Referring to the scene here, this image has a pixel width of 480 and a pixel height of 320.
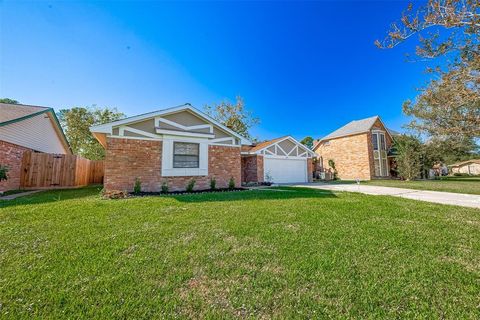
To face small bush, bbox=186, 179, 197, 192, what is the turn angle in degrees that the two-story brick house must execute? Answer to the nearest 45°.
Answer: approximately 90° to its right

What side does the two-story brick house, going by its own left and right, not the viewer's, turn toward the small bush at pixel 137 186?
right

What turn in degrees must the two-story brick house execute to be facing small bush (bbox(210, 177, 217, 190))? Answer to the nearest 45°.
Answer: approximately 90° to its right

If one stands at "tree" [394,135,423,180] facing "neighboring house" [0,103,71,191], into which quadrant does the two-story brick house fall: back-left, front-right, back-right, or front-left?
front-right

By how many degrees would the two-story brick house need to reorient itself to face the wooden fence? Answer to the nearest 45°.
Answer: approximately 90° to its right

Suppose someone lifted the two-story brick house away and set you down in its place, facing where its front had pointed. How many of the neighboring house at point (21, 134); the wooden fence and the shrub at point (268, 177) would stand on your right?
3

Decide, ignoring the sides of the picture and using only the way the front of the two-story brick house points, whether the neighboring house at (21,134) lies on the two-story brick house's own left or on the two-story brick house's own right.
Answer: on the two-story brick house's own right

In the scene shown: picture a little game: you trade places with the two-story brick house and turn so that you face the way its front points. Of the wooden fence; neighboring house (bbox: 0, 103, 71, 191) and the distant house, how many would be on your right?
2

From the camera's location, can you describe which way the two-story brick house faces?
facing the viewer and to the right of the viewer

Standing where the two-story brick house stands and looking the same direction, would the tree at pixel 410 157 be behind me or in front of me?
in front

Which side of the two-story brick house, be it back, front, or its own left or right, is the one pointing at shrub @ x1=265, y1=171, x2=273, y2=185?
right

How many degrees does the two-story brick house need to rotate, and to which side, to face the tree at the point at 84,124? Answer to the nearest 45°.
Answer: approximately 90° to its right

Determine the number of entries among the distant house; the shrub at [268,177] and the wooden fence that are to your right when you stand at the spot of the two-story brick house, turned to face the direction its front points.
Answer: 2

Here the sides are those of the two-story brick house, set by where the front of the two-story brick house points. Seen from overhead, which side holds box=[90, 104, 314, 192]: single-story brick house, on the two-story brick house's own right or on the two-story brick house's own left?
on the two-story brick house's own right
